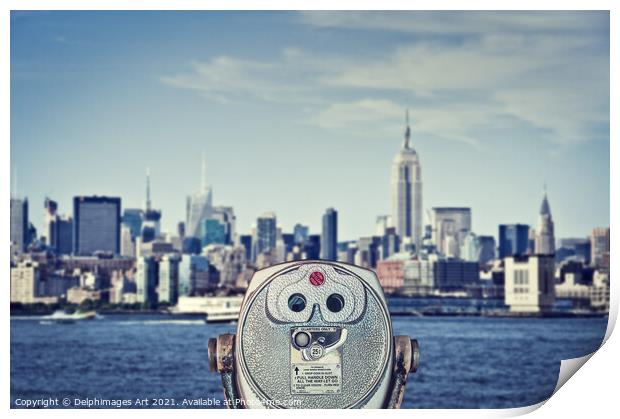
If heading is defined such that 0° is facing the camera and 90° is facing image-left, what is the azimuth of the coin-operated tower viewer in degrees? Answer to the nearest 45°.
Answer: approximately 0°

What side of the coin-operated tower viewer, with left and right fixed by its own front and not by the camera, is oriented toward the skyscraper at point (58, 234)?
back
